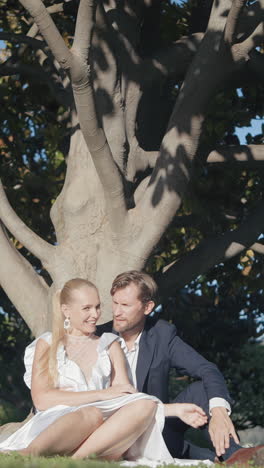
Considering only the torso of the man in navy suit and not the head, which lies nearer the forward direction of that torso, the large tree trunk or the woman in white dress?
the woman in white dress

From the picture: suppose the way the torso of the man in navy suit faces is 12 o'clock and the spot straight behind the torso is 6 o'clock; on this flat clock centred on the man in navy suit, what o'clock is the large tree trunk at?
The large tree trunk is roughly at 5 o'clock from the man in navy suit.

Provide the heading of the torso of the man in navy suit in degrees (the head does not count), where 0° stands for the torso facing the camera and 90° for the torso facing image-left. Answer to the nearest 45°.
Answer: approximately 45°

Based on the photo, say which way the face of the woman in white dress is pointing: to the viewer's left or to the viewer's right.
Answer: to the viewer's right
